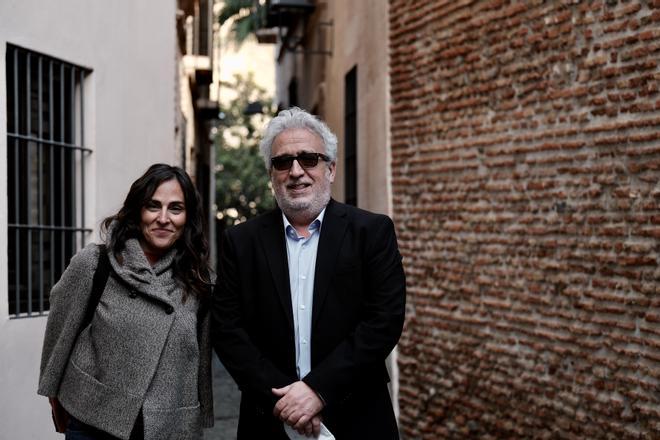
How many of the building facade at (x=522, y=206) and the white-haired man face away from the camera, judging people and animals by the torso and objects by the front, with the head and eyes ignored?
0

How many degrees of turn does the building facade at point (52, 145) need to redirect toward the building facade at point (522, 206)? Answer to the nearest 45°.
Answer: approximately 45° to its left

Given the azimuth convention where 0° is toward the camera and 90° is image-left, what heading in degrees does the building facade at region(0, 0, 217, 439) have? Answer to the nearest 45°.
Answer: approximately 315°

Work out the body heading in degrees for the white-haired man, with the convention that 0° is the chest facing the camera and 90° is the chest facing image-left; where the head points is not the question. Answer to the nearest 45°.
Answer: approximately 0°

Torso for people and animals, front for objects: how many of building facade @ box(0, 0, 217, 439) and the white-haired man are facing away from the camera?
0

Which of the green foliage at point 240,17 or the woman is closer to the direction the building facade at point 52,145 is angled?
the woman

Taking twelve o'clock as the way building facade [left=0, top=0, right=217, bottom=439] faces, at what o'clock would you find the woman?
The woman is roughly at 1 o'clock from the building facade.

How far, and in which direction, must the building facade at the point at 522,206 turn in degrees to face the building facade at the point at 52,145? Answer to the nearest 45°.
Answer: approximately 45° to its right
